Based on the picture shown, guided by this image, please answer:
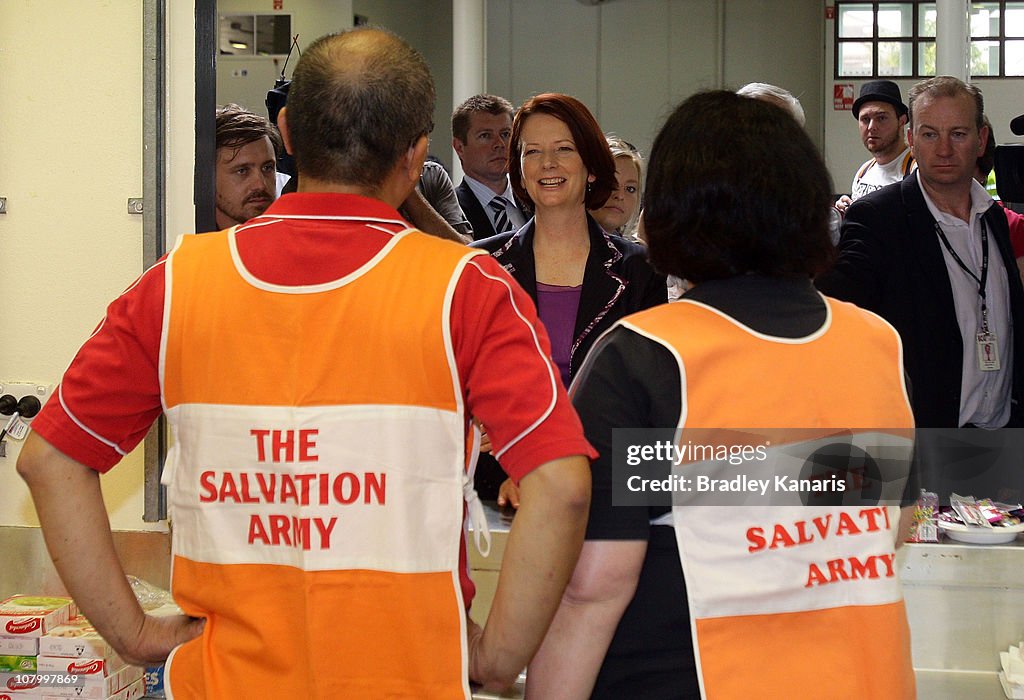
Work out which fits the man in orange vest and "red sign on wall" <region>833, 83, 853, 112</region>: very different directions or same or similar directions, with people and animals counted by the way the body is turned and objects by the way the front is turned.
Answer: very different directions

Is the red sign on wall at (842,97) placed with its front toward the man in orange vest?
yes

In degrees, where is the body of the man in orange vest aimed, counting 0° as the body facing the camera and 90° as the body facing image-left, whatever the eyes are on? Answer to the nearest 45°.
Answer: approximately 180°

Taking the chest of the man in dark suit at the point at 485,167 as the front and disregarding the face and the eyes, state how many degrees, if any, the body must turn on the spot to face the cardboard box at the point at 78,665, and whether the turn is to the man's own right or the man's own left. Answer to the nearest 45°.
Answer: approximately 45° to the man's own right

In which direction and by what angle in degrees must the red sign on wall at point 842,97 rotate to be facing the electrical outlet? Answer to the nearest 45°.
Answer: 0° — it already faces it

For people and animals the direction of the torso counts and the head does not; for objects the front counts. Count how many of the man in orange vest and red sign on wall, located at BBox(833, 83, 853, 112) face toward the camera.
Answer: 1

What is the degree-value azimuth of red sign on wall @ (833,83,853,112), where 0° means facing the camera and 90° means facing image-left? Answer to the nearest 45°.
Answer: approximately 0°

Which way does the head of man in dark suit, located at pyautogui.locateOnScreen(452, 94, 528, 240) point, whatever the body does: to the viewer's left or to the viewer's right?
to the viewer's right
